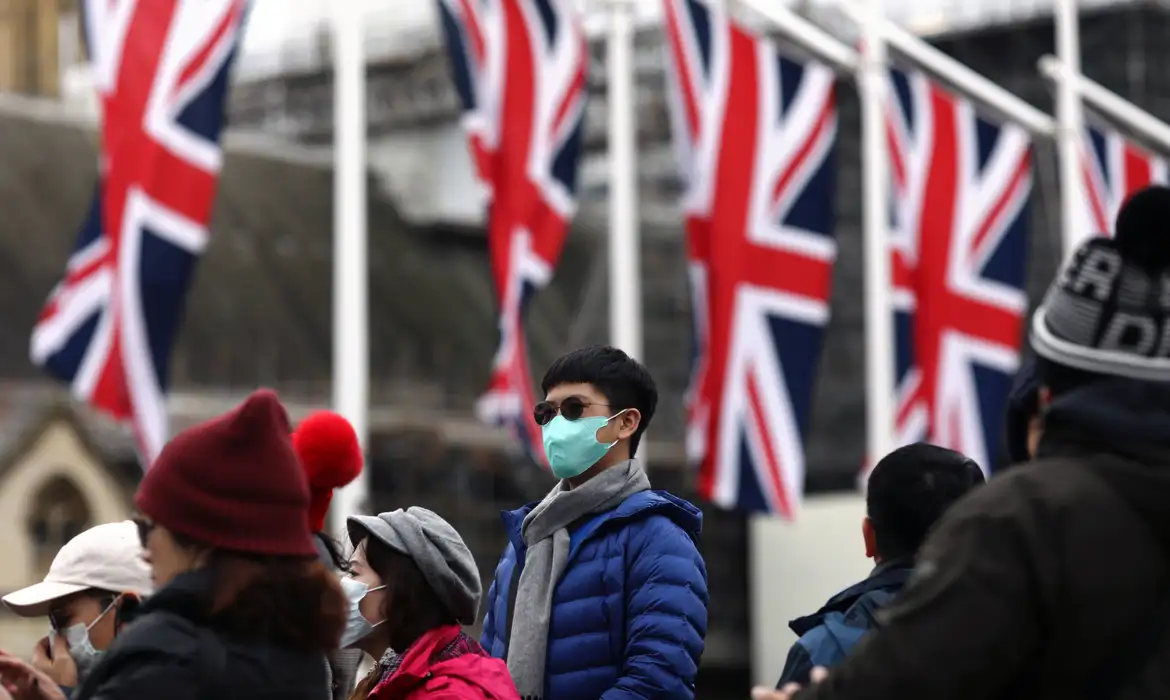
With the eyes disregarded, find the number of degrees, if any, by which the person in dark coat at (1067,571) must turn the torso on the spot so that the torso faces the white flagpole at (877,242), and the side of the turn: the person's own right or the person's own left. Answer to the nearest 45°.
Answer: approximately 45° to the person's own right

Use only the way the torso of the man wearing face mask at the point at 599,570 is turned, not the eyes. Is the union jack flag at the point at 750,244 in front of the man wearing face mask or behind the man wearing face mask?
behind

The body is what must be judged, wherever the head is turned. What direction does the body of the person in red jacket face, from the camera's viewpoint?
to the viewer's left

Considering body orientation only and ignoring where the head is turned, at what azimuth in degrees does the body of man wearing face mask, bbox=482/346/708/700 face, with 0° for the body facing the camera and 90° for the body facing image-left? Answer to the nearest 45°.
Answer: approximately 45°

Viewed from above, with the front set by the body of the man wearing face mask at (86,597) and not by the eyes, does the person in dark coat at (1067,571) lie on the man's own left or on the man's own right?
on the man's own left
